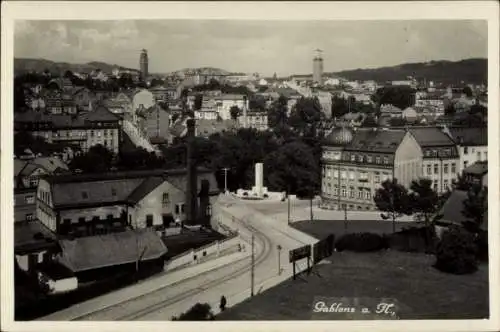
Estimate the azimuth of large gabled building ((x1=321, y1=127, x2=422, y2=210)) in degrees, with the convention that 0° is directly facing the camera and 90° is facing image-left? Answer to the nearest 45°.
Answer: approximately 45°
